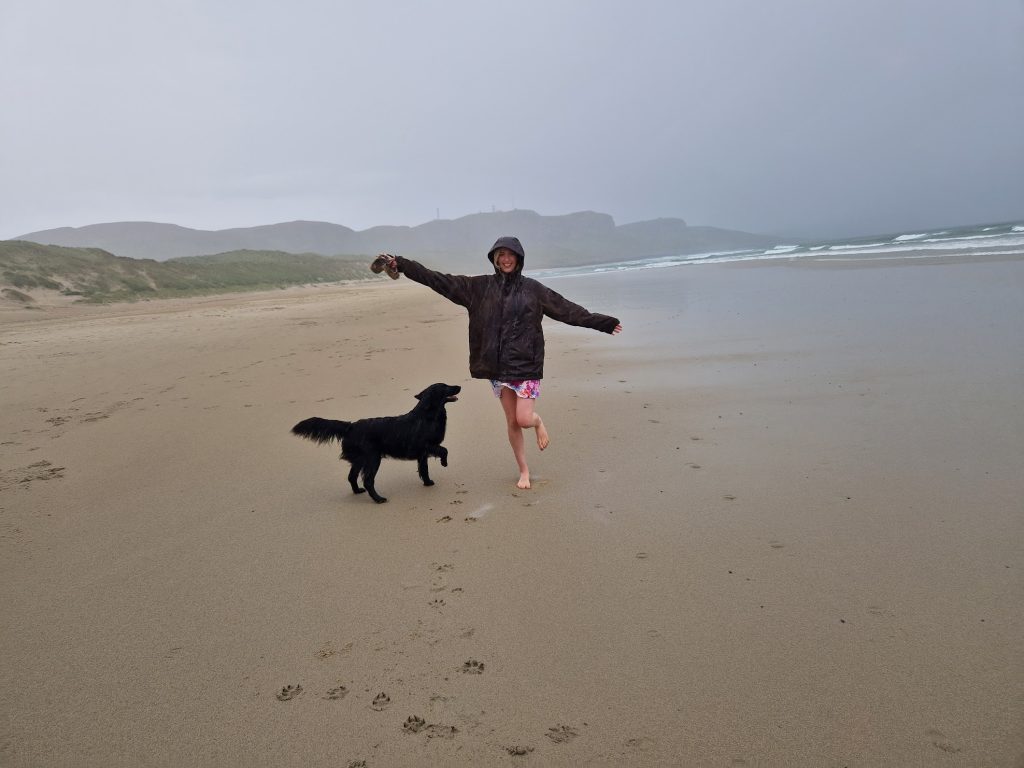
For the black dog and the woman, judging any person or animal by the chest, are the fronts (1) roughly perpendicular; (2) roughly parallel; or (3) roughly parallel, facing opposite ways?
roughly perpendicular

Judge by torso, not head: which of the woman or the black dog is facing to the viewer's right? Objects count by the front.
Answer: the black dog

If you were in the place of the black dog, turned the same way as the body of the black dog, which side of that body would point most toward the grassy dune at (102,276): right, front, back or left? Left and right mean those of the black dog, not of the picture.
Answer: left

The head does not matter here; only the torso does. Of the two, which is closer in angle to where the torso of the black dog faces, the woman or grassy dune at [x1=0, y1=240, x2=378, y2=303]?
the woman

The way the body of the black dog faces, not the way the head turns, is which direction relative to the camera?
to the viewer's right

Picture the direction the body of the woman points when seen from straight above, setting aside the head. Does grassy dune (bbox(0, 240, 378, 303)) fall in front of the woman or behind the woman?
behind

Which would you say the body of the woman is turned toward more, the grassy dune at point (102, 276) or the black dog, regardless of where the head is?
the black dog

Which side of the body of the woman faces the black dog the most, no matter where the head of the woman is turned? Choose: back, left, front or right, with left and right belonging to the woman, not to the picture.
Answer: right

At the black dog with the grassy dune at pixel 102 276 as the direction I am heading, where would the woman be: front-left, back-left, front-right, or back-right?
back-right

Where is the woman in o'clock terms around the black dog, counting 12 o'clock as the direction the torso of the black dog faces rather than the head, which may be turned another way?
The woman is roughly at 12 o'clock from the black dog.

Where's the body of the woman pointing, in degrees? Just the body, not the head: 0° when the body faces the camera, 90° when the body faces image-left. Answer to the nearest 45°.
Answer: approximately 0°

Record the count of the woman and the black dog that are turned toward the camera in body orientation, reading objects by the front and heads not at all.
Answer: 1
